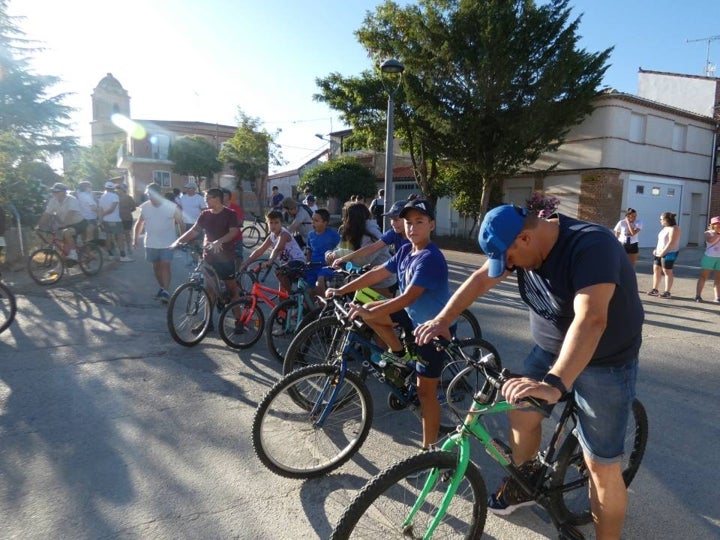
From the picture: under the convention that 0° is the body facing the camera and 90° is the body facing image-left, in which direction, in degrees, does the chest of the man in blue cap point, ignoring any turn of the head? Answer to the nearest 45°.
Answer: approximately 45°

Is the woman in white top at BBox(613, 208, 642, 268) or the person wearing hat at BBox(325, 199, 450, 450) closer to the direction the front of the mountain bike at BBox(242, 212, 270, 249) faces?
the person wearing hat

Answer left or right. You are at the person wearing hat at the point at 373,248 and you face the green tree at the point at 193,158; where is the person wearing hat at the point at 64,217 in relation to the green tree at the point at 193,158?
left

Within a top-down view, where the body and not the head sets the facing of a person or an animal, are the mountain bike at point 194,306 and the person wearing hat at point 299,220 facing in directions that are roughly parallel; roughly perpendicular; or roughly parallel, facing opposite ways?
roughly parallel

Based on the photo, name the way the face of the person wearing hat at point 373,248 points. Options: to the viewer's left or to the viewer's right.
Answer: to the viewer's left

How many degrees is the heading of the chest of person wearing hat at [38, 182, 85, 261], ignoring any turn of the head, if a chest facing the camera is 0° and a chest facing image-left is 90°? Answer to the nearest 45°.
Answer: approximately 45°

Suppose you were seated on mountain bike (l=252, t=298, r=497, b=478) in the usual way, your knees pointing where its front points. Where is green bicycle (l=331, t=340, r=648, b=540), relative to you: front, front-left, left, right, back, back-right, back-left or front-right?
left

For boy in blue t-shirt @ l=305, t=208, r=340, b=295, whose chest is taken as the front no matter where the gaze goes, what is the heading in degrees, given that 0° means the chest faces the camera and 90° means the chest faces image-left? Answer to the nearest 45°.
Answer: approximately 45°

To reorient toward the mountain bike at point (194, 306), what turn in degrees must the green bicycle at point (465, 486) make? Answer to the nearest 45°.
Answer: approximately 90° to its right

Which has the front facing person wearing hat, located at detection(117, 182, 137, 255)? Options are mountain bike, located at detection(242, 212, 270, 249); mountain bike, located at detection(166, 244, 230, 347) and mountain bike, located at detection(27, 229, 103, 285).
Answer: mountain bike, located at detection(242, 212, 270, 249)

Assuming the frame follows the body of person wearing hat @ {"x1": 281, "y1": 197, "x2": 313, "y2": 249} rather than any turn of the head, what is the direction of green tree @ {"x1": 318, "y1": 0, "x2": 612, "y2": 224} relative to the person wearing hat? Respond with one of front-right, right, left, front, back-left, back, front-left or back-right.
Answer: back

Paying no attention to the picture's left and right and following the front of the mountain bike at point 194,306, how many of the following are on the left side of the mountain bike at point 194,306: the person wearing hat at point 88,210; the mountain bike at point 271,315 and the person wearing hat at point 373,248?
2

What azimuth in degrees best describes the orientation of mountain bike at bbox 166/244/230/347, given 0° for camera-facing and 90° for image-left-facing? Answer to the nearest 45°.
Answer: approximately 45°

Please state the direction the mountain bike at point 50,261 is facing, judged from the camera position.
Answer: facing the viewer and to the left of the viewer

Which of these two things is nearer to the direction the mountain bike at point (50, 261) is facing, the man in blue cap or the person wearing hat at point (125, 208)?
the man in blue cap

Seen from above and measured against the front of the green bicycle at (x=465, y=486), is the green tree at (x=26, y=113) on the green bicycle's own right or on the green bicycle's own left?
on the green bicycle's own right
